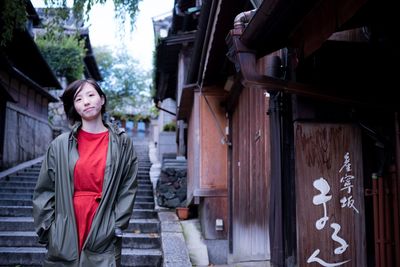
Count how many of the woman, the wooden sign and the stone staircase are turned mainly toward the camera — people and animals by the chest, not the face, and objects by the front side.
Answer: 3

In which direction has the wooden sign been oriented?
toward the camera

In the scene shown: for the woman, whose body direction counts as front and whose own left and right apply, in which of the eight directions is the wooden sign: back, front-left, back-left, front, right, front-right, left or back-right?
left

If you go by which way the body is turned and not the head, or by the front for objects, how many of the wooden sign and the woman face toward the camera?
2

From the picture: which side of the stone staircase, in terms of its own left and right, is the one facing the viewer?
front

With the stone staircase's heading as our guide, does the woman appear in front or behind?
in front

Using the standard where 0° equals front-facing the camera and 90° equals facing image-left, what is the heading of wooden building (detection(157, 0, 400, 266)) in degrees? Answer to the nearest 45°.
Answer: approximately 45°
